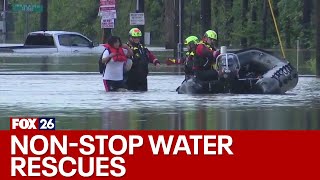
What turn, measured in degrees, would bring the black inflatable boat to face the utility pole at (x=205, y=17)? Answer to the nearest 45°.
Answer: approximately 45° to its left

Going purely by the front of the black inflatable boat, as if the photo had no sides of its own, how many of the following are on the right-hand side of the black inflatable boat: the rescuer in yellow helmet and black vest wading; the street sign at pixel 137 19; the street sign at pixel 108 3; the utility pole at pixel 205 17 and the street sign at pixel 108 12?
0

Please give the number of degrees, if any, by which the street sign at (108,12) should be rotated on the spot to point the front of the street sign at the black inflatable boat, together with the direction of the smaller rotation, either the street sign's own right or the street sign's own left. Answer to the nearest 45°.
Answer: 0° — it already faces it

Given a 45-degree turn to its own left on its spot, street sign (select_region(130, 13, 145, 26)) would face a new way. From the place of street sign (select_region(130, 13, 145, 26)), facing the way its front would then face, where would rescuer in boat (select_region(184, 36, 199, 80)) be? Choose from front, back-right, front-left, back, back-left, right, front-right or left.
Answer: front-right

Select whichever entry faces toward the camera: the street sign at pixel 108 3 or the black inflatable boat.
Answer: the street sign

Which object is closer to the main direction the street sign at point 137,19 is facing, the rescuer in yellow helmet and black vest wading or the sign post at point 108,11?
the rescuer in yellow helmet and black vest wading

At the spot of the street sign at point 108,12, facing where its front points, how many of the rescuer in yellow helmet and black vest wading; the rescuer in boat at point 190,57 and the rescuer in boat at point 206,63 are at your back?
0

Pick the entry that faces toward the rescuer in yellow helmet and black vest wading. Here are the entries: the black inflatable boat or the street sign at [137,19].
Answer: the street sign

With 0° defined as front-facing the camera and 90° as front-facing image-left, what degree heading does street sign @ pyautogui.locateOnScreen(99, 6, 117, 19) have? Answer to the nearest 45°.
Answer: approximately 0°

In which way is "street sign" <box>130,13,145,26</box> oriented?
toward the camera

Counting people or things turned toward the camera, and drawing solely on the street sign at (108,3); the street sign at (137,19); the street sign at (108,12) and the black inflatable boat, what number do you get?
3

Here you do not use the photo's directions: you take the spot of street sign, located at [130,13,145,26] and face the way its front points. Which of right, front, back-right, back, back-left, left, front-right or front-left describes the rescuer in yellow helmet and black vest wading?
front

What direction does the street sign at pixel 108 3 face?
toward the camera

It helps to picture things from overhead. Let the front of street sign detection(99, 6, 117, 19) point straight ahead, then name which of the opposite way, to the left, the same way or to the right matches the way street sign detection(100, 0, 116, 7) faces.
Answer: the same way

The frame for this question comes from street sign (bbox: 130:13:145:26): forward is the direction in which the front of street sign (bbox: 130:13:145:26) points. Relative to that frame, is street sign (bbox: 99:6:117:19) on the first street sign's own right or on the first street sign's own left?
on the first street sign's own right

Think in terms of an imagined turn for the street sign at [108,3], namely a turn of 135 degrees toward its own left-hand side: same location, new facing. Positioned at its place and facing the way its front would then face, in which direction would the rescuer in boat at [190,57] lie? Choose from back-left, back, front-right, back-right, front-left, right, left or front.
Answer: back-right

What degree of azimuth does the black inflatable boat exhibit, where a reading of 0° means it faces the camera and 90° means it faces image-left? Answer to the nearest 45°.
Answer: approximately 225°

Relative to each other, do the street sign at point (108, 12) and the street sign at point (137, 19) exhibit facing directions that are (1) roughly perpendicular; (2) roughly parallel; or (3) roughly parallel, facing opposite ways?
roughly parallel
